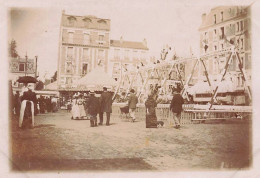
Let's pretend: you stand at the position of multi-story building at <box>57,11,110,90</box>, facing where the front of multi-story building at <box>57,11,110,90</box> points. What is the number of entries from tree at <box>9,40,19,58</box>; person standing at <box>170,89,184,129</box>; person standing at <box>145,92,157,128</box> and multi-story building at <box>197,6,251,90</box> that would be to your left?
1

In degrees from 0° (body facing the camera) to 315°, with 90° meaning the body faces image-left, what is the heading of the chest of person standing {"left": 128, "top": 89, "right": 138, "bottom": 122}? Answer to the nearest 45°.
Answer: approximately 180°

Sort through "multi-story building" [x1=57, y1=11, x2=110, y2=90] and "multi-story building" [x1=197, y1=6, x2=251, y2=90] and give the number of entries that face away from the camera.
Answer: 0

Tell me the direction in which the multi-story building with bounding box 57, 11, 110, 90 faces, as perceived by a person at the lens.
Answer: facing the viewer

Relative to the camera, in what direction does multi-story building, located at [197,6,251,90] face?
facing the viewer and to the left of the viewer

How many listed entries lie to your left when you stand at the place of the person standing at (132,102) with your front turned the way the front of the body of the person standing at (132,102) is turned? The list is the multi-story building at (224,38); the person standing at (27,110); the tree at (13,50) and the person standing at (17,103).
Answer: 3

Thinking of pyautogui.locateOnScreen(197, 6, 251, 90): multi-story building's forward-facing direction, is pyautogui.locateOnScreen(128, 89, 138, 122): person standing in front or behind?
in front
